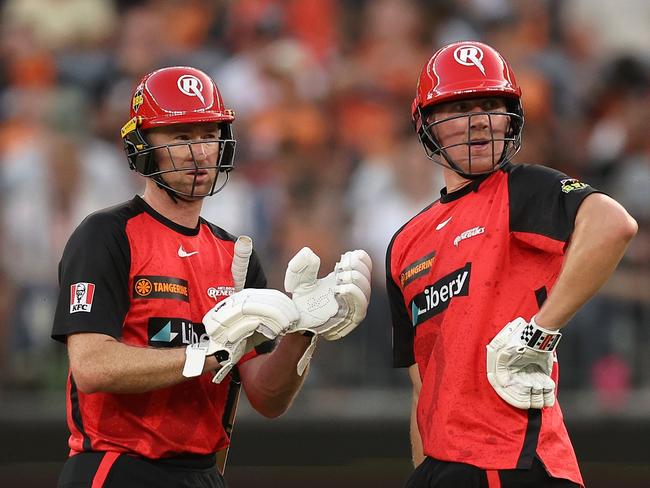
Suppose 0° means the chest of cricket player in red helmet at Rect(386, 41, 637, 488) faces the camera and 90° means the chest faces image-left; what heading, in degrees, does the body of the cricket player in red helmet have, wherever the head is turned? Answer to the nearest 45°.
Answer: approximately 45°

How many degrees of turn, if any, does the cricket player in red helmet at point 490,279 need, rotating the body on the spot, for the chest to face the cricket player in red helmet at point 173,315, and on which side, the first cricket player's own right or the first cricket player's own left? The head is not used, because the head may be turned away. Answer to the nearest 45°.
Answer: approximately 45° to the first cricket player's own right

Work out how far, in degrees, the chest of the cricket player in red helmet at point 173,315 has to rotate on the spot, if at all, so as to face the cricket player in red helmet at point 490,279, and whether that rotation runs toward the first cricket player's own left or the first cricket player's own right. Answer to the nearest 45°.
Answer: approximately 45° to the first cricket player's own left
